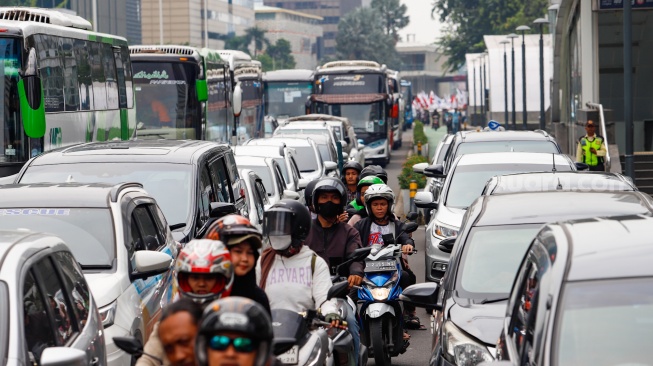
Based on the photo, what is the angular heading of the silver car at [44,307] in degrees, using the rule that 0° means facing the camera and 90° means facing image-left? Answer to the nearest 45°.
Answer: approximately 45°

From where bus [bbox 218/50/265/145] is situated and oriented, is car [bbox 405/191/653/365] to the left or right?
on its left

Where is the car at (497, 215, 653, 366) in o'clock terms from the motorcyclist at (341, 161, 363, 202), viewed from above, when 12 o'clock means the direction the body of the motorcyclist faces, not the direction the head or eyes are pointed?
The car is roughly at 12 o'clock from the motorcyclist.

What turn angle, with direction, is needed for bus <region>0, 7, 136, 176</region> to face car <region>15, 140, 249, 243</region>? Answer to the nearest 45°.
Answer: approximately 45° to its left

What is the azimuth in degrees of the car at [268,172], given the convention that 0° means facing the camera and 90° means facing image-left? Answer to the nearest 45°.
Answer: approximately 0°

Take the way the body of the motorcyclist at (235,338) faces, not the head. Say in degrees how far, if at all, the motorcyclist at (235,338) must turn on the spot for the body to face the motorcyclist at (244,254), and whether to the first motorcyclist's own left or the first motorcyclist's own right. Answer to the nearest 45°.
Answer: approximately 180°
